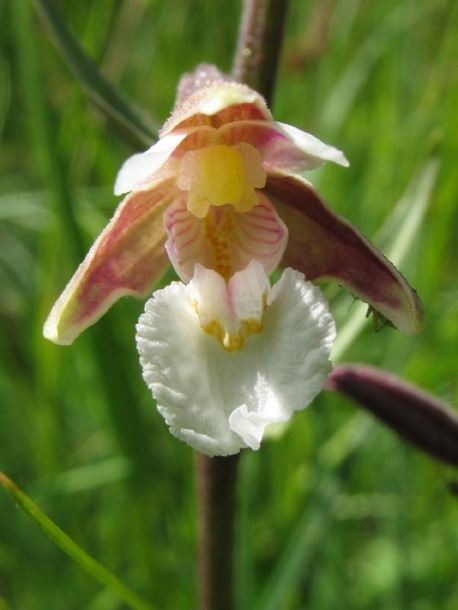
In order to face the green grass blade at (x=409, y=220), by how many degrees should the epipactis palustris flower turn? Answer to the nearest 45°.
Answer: approximately 135° to its left

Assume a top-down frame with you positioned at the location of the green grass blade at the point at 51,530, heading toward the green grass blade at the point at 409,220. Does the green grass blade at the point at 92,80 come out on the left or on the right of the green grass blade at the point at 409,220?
left

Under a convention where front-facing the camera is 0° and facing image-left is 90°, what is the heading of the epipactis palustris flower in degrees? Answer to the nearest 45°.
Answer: approximately 0°
